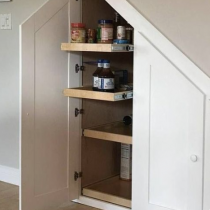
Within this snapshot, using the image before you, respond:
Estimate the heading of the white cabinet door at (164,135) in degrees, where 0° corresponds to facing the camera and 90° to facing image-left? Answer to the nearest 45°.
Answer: approximately 45°

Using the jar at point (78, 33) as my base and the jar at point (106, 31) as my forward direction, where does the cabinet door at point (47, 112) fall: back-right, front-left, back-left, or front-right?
back-right

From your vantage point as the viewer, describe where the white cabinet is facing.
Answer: facing the viewer and to the left of the viewer
